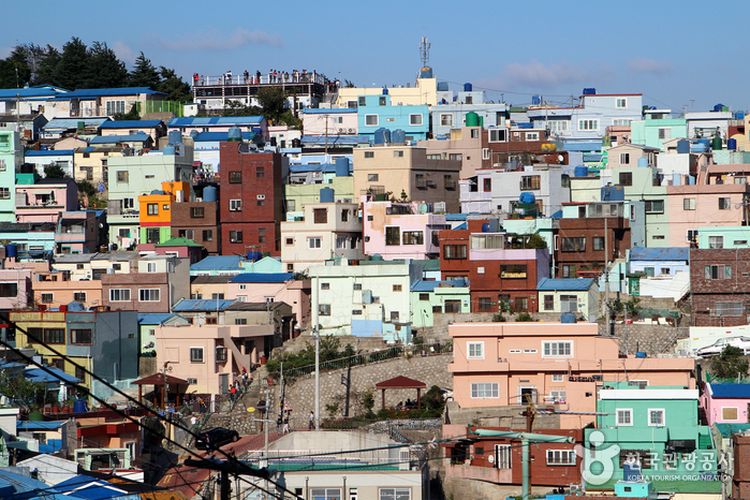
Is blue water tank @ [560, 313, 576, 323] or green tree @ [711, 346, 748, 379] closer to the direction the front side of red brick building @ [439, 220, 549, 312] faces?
the blue water tank

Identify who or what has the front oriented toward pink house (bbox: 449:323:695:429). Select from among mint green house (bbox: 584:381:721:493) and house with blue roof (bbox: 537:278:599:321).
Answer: the house with blue roof

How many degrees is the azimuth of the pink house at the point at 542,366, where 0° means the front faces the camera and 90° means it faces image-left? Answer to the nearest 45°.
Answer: approximately 0°

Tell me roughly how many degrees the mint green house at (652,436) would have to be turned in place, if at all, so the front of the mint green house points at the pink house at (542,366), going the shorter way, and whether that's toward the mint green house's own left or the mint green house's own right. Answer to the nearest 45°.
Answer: approximately 135° to the mint green house's own right

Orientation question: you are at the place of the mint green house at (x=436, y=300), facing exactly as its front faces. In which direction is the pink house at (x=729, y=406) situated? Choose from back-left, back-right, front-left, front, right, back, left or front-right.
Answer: front-left

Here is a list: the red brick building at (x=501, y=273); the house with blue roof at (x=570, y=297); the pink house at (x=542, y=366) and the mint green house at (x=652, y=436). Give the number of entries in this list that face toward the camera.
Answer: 4

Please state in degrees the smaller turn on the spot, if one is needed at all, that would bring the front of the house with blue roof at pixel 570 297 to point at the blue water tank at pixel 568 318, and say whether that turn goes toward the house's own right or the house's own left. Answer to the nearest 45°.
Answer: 0° — it already faces it

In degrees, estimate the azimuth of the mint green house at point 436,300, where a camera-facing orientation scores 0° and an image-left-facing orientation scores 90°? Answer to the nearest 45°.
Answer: approximately 0°

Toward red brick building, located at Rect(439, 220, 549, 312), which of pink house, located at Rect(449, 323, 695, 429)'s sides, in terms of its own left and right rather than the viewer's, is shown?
back

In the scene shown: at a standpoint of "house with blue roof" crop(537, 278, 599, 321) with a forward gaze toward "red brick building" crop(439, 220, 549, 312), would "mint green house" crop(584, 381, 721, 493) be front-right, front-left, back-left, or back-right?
back-left

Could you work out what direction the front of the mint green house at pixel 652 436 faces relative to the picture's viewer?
facing the viewer

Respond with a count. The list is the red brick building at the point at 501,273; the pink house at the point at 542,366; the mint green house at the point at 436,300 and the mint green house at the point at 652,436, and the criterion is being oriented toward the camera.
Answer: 4
